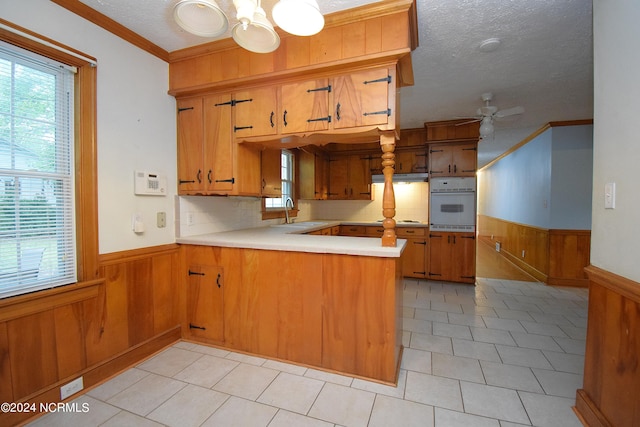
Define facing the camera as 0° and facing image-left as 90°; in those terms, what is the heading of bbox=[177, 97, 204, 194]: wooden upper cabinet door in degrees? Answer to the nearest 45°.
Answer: approximately 45°

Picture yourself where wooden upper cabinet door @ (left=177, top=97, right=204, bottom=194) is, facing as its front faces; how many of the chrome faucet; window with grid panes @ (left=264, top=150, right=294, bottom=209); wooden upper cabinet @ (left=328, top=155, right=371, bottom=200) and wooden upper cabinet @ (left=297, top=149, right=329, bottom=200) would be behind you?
4

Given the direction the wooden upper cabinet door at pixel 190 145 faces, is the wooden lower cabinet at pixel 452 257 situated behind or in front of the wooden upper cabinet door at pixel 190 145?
behind

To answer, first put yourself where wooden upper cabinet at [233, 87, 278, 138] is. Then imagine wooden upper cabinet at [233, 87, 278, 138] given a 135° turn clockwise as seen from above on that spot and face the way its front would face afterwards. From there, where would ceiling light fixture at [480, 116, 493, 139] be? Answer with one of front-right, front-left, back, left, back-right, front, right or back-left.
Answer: right

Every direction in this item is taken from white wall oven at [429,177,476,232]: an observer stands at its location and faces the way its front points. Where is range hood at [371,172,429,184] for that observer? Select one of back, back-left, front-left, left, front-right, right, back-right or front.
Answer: right

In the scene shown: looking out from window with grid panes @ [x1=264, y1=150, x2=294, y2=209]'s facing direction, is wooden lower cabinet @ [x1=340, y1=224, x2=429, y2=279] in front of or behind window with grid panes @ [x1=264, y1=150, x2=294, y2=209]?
in front

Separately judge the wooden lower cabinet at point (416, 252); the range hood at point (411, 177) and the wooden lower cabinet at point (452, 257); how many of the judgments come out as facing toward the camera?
3

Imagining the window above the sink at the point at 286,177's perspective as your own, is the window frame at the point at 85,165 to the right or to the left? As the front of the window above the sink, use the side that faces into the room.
on its right

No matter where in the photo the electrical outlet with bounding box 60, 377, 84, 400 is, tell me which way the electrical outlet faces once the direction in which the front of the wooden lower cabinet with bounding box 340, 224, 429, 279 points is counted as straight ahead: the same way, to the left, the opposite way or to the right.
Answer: to the left

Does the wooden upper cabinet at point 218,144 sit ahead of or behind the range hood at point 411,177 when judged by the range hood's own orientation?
ahead

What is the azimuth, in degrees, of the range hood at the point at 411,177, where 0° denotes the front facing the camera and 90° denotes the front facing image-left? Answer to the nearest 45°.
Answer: approximately 0°

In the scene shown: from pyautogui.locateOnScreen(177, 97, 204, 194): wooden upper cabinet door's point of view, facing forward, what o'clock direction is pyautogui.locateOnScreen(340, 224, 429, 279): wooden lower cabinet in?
The wooden lower cabinet is roughly at 7 o'clock from the wooden upper cabinet door.

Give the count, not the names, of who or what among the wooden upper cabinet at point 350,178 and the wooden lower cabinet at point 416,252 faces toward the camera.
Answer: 2

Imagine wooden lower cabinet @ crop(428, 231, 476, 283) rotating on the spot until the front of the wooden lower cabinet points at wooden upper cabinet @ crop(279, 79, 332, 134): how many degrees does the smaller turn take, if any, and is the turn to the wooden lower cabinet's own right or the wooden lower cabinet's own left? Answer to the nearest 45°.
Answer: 0° — it already faces it
